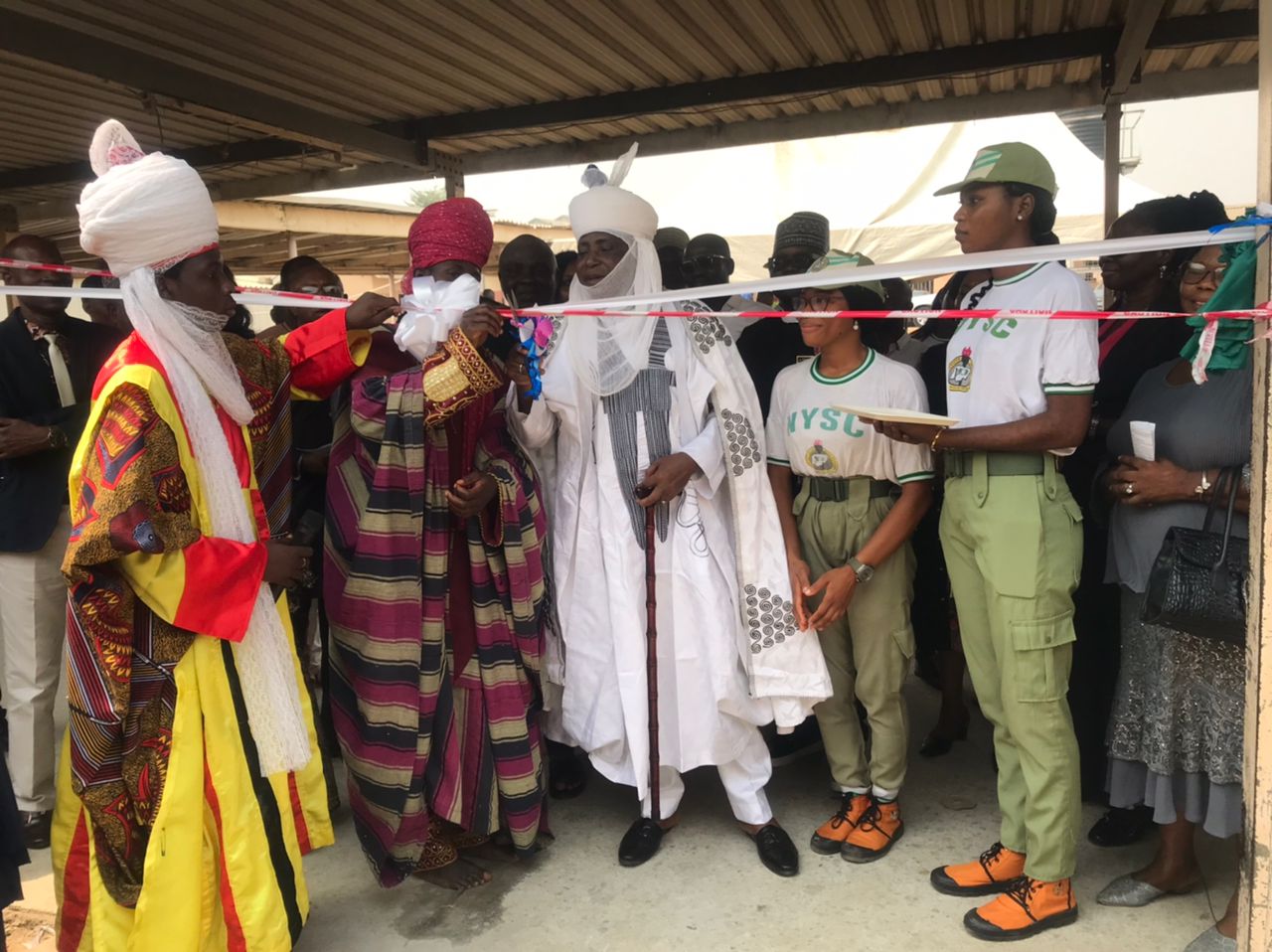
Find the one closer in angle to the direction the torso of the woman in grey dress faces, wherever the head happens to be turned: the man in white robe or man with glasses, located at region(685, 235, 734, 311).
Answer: the man in white robe

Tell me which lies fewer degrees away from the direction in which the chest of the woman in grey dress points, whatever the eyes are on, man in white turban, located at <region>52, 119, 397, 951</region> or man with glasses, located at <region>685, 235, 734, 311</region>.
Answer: the man in white turban

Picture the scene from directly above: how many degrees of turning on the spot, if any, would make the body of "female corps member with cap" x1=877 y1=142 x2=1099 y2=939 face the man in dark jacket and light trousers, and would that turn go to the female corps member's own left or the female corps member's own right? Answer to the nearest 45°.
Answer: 0° — they already face them

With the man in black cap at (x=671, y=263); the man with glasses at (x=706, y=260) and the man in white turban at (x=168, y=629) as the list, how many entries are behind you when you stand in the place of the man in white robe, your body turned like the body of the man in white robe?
2

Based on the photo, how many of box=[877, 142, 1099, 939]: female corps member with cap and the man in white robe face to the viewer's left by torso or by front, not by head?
1

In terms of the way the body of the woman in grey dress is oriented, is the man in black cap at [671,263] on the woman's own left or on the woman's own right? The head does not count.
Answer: on the woman's own right

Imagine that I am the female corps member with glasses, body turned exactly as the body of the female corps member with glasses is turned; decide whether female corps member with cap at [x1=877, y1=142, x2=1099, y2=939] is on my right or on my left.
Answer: on my left

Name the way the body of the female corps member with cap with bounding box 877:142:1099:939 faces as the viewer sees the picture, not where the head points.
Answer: to the viewer's left

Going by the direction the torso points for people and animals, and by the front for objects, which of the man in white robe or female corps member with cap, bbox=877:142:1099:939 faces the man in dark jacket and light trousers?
the female corps member with cap

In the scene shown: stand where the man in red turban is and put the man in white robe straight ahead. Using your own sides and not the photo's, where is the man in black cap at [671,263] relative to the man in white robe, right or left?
left

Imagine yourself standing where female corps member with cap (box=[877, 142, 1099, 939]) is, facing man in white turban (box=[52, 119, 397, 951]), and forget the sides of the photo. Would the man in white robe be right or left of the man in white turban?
right

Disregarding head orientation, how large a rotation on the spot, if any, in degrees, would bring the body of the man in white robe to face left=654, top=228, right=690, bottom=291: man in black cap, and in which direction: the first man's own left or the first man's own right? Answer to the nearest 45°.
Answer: approximately 180°

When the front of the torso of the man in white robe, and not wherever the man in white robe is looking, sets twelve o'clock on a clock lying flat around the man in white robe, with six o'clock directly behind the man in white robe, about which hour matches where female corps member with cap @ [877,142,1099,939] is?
The female corps member with cap is roughly at 10 o'clock from the man in white robe.

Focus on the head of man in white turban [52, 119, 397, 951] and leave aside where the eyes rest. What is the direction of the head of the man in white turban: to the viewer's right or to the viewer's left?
to the viewer's right
